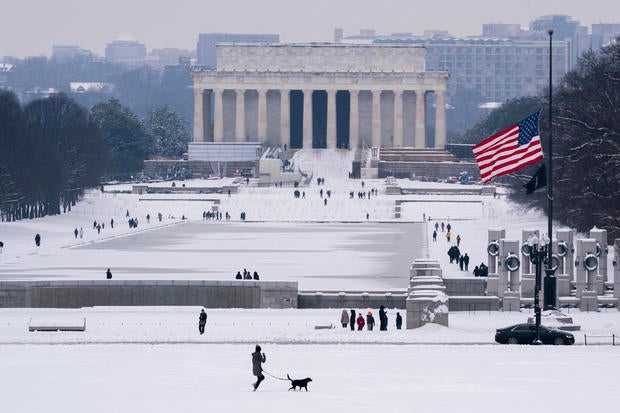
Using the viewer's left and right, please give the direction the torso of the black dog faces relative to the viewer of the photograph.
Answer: facing to the right of the viewer
